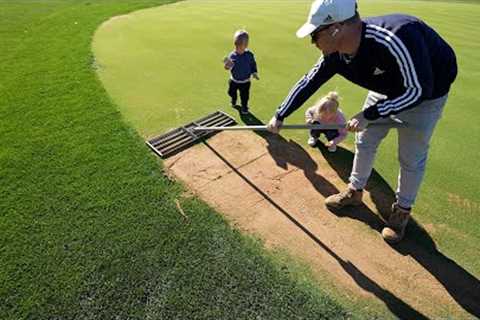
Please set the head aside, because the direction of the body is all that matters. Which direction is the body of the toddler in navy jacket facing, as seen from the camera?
toward the camera

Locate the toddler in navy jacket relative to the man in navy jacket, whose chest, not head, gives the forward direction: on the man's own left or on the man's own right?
on the man's own right

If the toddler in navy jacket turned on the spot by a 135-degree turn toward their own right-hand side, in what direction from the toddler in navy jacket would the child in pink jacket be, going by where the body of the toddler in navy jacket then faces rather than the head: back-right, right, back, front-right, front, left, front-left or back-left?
back

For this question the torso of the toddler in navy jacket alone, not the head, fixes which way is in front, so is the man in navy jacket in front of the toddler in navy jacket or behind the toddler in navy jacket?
in front

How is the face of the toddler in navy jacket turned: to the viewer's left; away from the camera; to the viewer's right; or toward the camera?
toward the camera

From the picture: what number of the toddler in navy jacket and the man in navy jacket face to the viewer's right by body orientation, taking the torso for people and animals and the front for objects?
0
